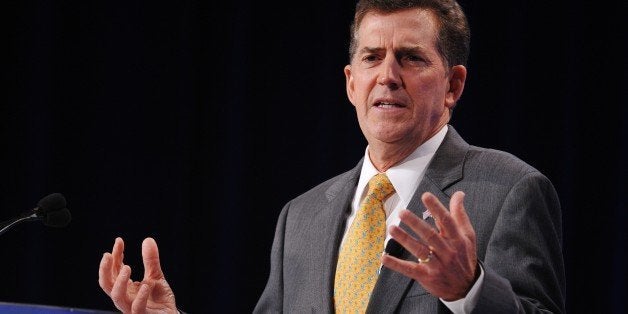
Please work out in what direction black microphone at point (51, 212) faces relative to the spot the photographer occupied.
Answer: facing to the right of the viewer

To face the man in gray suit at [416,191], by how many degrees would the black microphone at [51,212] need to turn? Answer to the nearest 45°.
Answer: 0° — it already faces them

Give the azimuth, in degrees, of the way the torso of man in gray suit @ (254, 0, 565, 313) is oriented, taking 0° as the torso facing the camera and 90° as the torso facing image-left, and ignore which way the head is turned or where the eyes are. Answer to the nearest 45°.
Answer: approximately 45°

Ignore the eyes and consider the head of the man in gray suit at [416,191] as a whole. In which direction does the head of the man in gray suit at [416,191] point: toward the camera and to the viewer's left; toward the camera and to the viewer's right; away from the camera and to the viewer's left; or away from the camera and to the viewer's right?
toward the camera and to the viewer's left

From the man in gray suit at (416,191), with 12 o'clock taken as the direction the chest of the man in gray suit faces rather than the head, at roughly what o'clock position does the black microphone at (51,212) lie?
The black microphone is roughly at 1 o'clock from the man in gray suit.

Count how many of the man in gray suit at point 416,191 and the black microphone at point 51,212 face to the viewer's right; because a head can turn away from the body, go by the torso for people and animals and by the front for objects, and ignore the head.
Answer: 1
